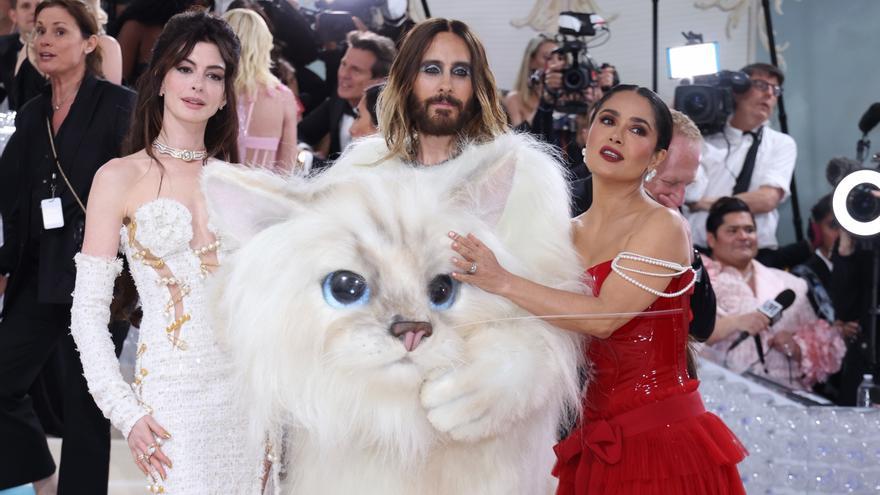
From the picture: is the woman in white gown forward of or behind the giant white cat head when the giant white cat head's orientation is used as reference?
behind

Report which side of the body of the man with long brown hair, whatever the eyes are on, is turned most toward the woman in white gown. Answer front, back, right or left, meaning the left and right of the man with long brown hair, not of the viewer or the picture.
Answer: right

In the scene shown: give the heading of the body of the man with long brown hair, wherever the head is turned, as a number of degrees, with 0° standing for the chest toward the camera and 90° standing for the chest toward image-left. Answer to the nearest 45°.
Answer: approximately 0°

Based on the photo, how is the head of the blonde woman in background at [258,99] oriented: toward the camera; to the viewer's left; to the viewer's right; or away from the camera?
away from the camera

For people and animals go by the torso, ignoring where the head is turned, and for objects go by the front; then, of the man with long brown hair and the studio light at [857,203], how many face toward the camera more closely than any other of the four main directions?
2

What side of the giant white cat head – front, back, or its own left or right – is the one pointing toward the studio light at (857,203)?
left

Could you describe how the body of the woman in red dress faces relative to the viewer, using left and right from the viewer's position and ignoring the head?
facing the viewer and to the left of the viewer

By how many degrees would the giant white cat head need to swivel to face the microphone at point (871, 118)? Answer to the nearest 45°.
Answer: approximately 90° to its left

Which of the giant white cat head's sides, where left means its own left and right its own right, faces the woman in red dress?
left
